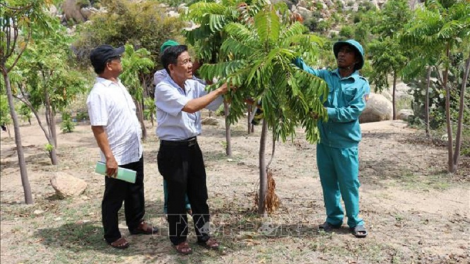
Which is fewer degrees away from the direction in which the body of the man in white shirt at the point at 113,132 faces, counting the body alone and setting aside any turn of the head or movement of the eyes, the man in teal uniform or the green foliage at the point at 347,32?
the man in teal uniform

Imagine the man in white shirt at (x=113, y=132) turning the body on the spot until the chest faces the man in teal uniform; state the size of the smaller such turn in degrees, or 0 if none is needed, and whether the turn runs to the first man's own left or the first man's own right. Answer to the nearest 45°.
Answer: approximately 45° to the first man's own left

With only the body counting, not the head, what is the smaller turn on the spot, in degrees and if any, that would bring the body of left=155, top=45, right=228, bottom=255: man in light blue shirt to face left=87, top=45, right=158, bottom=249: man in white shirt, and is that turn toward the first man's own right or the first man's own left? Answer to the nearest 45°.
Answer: approximately 180°

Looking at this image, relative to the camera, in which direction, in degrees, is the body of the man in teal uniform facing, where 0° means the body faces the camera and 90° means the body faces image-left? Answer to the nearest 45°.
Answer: approximately 45°

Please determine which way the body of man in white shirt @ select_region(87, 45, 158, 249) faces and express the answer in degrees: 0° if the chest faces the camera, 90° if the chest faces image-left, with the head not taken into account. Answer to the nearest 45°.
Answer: approximately 315°

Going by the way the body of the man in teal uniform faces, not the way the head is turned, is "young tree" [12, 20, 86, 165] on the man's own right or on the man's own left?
on the man's own right

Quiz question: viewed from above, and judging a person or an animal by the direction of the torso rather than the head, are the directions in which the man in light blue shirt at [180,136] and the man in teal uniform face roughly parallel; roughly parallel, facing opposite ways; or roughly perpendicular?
roughly perpendicular
